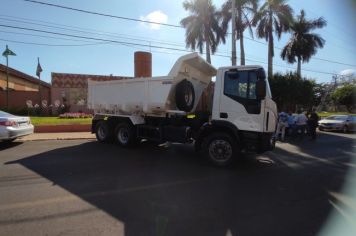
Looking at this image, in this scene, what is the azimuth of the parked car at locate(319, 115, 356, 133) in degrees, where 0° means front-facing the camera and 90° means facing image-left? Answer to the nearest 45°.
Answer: approximately 45°

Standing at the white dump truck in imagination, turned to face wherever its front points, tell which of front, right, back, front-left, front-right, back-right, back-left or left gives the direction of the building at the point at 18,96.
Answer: back

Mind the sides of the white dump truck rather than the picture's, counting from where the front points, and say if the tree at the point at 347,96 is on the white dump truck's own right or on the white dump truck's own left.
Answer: on the white dump truck's own left

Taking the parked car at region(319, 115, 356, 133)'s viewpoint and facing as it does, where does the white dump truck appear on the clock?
The white dump truck is roughly at 11 o'clock from the parked car.

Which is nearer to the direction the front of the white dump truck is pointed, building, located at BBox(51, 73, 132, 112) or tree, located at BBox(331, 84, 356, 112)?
the tree

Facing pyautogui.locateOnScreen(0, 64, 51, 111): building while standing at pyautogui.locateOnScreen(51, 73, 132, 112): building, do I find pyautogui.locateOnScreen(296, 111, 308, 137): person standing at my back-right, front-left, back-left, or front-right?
back-left

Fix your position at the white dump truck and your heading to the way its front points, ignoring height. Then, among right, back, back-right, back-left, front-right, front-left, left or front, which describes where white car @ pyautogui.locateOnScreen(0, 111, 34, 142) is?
back-right

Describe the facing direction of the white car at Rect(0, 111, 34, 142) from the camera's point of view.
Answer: facing away from the viewer and to the left of the viewer

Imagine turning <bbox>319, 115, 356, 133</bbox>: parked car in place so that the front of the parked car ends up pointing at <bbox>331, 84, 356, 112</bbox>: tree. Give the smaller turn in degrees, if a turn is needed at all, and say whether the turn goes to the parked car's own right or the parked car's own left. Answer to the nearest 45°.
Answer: approximately 135° to the parked car's own right

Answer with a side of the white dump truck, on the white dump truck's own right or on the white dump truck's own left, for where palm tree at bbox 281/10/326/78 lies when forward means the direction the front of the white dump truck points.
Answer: on the white dump truck's own left
